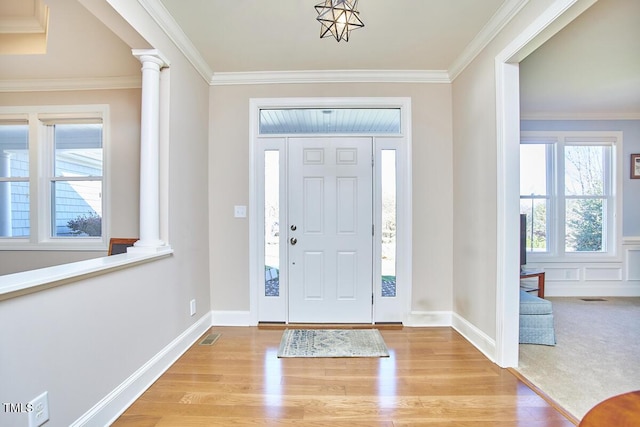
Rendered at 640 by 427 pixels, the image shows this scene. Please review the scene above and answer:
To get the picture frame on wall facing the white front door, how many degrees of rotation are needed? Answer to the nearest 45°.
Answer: approximately 45° to its right

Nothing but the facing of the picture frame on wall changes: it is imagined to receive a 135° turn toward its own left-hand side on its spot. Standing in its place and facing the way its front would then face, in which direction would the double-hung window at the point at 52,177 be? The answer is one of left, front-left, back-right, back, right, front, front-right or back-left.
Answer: back

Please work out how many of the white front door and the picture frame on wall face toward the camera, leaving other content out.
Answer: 2

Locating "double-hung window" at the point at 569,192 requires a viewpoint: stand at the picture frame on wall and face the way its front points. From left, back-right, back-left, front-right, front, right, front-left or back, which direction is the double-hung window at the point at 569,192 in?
front-right

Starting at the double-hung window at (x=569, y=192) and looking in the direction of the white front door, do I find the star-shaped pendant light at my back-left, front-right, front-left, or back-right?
front-left

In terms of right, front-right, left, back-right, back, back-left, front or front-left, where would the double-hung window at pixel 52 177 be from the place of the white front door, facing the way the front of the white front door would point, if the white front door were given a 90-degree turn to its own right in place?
front

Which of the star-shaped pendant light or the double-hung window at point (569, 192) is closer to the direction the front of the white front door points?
the star-shaped pendant light

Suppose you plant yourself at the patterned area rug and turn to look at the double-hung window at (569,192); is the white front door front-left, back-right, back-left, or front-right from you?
front-left

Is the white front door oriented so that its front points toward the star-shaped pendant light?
yes

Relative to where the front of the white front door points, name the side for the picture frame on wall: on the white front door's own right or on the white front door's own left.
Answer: on the white front door's own left

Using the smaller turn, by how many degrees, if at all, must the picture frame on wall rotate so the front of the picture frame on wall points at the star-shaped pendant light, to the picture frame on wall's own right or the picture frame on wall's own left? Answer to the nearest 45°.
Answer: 0° — it already faces it

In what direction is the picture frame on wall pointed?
toward the camera

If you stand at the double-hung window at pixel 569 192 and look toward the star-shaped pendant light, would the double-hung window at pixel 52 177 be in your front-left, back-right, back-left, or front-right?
front-right

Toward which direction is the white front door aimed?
toward the camera
